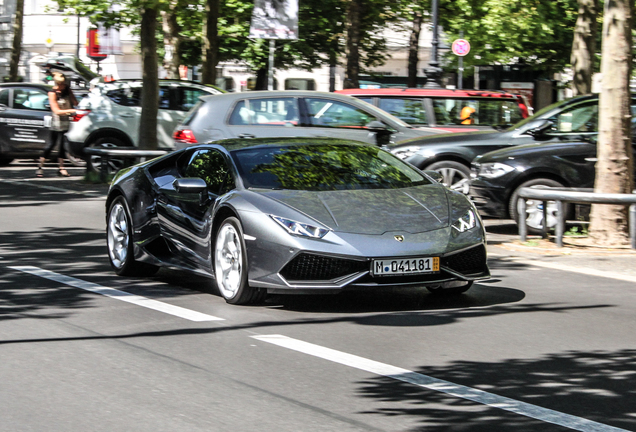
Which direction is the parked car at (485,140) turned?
to the viewer's left

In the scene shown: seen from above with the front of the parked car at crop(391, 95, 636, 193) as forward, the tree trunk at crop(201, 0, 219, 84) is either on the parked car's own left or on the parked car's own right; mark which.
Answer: on the parked car's own right

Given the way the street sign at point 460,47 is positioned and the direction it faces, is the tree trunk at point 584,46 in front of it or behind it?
in front

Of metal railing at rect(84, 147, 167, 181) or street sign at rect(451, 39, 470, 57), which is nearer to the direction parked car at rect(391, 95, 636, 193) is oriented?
the metal railing

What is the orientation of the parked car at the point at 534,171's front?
to the viewer's left

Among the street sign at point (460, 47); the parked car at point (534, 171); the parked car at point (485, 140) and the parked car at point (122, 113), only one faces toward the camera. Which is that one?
the street sign

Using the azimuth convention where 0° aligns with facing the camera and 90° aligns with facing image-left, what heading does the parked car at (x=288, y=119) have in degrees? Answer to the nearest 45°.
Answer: approximately 270°

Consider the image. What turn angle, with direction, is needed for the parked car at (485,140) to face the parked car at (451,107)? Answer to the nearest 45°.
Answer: approximately 90° to its right

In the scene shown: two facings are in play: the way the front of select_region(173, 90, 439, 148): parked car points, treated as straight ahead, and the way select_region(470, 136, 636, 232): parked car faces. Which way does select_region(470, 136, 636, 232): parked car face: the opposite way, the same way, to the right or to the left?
the opposite way

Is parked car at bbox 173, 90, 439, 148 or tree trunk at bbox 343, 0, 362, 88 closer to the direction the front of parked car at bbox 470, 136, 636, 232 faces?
the parked car

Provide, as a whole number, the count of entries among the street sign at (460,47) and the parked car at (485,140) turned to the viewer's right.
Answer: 0

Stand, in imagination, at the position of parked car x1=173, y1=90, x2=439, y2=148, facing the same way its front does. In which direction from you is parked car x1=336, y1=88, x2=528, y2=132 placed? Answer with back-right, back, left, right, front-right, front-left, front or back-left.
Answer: front-left

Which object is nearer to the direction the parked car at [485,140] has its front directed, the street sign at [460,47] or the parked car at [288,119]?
the parked car

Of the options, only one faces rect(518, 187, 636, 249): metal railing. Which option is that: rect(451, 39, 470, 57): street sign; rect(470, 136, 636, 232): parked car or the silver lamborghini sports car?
the street sign

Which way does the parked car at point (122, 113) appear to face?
to the viewer's right
